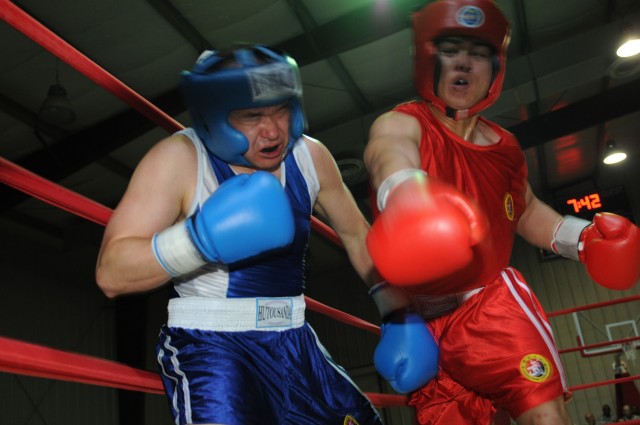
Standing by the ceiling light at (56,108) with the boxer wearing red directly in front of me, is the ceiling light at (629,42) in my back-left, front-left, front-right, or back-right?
front-left

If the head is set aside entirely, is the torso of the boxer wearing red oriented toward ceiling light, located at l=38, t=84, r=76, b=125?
no

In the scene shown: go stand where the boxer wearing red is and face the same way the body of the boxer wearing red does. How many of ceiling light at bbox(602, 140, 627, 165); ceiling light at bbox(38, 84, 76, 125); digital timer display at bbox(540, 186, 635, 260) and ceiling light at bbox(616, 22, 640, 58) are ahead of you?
0

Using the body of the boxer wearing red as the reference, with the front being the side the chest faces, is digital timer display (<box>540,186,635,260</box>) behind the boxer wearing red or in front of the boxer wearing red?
behind

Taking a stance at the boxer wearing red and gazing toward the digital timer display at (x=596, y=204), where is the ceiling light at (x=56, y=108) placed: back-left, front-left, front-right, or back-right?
front-left

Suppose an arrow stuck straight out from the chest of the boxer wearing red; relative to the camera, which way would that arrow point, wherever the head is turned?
toward the camera

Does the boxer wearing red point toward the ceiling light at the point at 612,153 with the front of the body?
no

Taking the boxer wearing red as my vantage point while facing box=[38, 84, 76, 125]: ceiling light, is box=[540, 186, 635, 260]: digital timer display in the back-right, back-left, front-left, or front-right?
front-right

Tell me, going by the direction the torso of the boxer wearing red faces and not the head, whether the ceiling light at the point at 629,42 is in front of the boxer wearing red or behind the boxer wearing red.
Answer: behind
